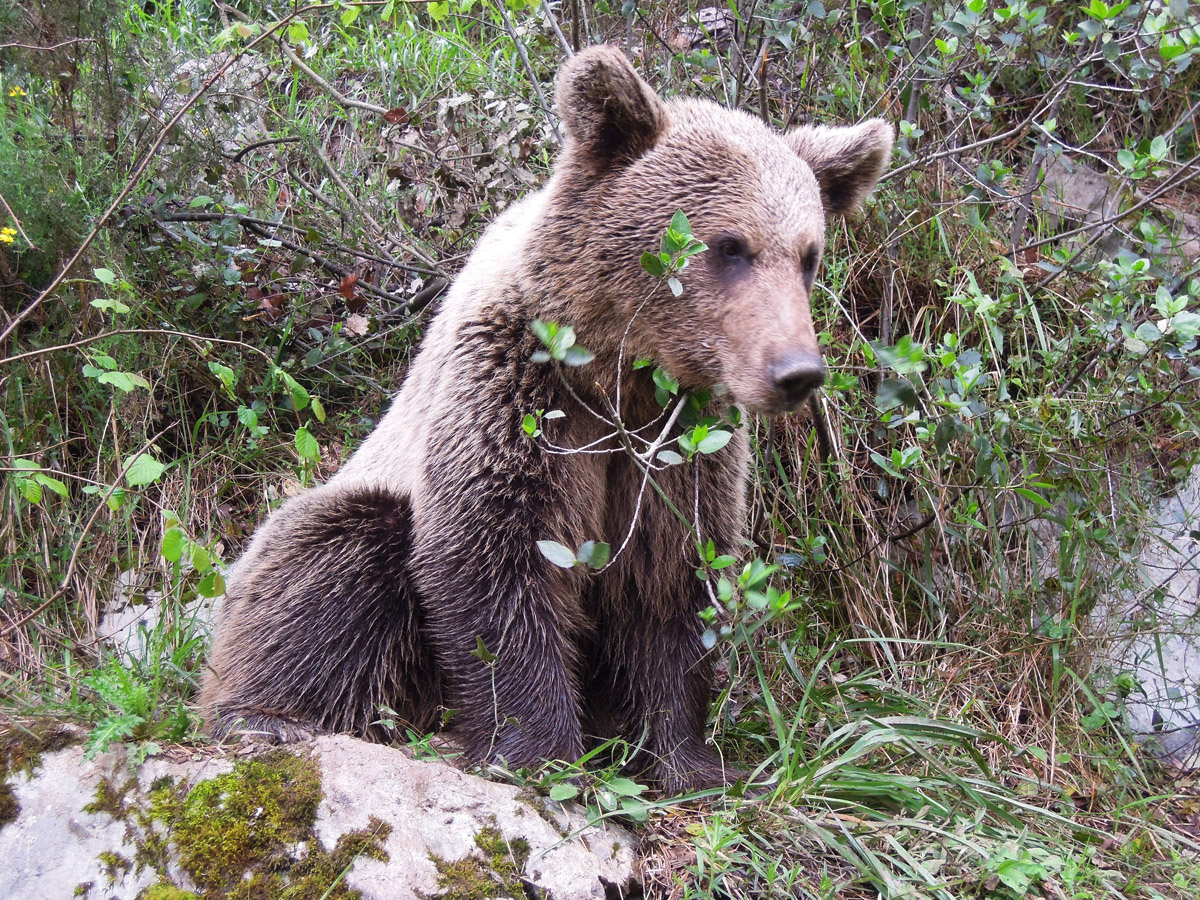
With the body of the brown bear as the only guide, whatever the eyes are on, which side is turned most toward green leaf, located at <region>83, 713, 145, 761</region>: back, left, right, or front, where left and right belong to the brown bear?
right

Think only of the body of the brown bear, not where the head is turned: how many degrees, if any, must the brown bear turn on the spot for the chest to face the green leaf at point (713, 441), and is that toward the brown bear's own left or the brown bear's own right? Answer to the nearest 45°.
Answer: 0° — it already faces it

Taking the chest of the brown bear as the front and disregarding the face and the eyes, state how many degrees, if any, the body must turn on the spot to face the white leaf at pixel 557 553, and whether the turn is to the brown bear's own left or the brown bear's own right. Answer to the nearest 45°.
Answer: approximately 45° to the brown bear's own right

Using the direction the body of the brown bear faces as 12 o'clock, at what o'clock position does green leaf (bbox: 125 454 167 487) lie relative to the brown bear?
The green leaf is roughly at 4 o'clock from the brown bear.

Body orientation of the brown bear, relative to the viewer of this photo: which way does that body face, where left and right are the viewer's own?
facing the viewer and to the right of the viewer

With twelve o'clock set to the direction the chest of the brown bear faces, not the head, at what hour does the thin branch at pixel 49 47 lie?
The thin branch is roughly at 6 o'clock from the brown bear.

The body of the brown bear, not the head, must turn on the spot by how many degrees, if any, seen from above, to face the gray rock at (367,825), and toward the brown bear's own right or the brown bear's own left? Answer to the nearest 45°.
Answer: approximately 90° to the brown bear's own right

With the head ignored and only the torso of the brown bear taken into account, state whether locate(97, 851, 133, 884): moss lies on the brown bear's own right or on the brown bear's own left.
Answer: on the brown bear's own right

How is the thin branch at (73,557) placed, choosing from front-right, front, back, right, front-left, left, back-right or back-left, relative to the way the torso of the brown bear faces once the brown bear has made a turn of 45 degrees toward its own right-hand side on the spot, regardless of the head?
right

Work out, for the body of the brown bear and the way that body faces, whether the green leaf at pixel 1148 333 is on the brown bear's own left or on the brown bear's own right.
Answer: on the brown bear's own left

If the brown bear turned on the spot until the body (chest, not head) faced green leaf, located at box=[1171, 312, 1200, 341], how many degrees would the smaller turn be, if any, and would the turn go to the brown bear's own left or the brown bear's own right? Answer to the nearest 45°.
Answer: approximately 45° to the brown bear's own left

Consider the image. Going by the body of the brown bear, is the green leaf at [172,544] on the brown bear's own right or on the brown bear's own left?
on the brown bear's own right

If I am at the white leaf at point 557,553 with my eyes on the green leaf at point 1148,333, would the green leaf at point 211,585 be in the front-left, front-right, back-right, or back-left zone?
back-left
